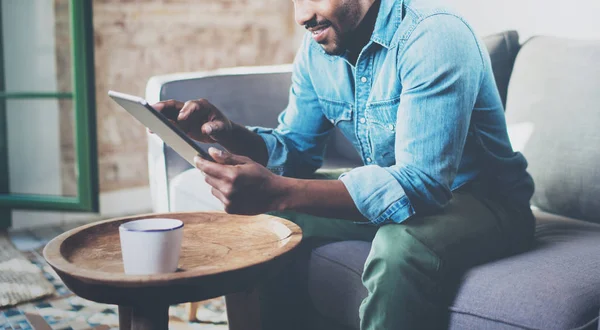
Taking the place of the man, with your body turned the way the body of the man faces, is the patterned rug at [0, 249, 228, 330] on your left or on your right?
on your right

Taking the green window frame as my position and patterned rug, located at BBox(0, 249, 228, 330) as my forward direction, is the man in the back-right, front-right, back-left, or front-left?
front-left

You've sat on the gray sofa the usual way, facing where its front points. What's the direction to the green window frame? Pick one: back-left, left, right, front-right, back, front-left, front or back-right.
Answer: right

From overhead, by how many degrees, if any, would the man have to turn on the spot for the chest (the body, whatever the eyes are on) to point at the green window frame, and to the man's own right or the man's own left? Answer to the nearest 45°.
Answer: approximately 90° to the man's own right

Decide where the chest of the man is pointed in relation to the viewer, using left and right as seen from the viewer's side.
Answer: facing the viewer and to the left of the viewer
